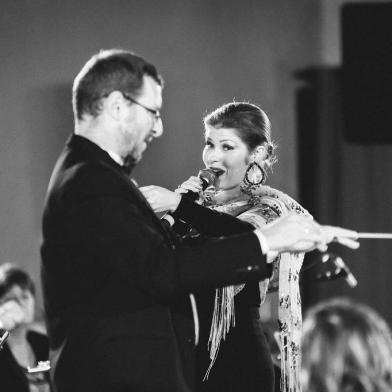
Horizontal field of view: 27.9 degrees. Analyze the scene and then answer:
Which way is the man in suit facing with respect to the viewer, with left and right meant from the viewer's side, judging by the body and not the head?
facing to the right of the viewer

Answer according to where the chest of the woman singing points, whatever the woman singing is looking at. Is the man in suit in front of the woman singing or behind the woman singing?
in front

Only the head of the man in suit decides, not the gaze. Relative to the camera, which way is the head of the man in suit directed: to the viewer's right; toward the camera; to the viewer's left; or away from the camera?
to the viewer's right

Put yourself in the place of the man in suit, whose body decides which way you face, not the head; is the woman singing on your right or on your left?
on your left

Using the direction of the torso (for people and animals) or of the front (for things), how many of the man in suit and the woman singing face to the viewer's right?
1
